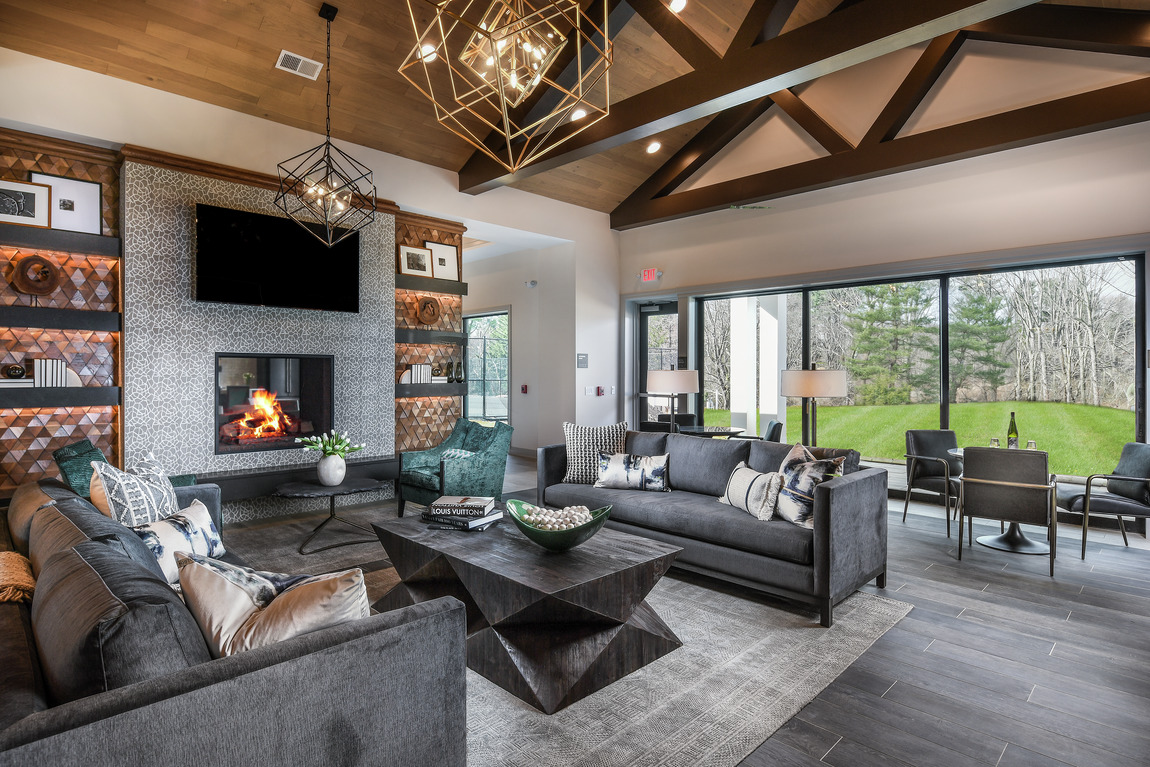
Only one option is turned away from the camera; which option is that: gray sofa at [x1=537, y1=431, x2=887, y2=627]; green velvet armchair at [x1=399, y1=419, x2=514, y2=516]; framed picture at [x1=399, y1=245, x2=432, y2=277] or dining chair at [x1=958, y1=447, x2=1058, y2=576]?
the dining chair

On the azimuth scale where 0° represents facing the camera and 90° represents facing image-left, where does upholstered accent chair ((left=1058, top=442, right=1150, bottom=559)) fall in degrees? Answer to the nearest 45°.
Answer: approximately 45°

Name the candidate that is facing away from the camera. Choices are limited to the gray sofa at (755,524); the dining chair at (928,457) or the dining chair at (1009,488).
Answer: the dining chair at (1009,488)

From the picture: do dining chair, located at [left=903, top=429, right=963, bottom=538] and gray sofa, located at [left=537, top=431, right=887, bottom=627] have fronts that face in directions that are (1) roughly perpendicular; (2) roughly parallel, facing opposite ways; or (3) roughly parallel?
roughly perpendicular

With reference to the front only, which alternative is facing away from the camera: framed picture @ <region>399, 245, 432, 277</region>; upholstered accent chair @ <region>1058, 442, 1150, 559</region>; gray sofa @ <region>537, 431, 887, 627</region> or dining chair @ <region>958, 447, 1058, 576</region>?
the dining chair

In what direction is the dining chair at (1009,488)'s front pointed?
away from the camera

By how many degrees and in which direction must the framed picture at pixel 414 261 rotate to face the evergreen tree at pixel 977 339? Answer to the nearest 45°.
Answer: approximately 45° to its left

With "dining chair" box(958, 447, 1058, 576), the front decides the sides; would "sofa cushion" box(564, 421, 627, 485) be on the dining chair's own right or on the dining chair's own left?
on the dining chair's own left

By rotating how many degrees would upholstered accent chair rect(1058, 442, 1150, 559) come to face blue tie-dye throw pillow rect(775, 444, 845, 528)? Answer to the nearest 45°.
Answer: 0° — it already faces it

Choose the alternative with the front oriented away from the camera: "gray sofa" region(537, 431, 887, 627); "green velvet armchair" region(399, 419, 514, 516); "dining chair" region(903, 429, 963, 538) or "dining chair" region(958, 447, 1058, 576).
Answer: "dining chair" region(958, 447, 1058, 576)

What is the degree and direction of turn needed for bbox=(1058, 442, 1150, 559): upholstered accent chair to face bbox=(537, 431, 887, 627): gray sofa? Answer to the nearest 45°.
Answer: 0° — it already faces it
